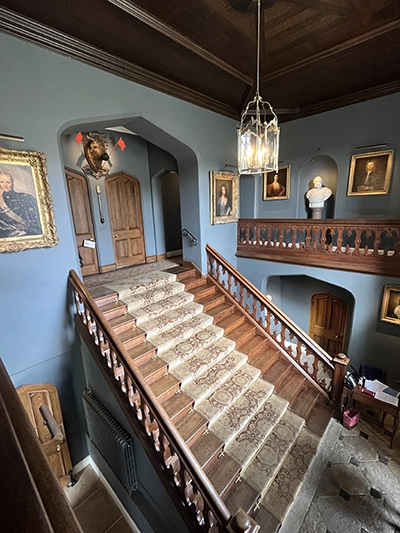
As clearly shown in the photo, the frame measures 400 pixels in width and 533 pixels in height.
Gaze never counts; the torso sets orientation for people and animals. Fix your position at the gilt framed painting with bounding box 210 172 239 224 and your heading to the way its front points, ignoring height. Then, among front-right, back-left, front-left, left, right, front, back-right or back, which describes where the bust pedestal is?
front-left

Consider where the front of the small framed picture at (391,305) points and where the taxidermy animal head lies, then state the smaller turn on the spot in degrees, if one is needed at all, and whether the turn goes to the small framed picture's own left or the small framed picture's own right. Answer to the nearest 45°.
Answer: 0° — it already faces it

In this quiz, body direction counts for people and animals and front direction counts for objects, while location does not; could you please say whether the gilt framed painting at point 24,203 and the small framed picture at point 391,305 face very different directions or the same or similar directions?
very different directions

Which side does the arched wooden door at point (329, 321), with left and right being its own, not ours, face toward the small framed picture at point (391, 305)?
left

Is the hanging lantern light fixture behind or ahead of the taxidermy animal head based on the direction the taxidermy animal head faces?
ahead
